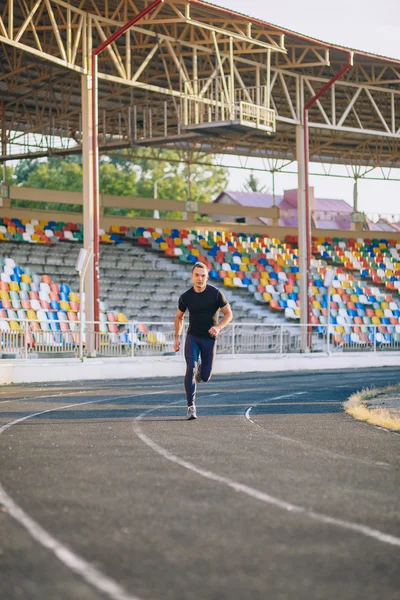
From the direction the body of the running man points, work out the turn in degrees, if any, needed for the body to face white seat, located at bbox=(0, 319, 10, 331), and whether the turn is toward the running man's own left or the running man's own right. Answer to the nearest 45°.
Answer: approximately 135° to the running man's own right

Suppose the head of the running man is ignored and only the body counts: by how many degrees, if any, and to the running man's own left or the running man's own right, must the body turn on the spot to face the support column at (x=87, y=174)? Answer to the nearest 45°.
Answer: approximately 180°

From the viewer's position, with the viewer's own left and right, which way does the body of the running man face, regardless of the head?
facing the viewer

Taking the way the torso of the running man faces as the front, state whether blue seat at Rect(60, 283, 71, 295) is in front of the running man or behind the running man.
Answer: behind

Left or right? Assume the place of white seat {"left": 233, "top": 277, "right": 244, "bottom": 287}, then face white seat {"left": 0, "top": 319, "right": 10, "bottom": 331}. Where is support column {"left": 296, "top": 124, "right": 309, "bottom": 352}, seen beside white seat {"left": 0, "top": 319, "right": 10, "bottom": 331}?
left

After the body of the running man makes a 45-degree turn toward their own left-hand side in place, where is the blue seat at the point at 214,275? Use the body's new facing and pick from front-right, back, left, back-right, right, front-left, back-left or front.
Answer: back-left

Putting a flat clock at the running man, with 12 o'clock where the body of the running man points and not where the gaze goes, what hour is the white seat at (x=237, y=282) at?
The white seat is roughly at 6 o'clock from the running man.

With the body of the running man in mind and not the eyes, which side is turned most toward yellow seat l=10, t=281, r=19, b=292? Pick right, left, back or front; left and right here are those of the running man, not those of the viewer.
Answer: back

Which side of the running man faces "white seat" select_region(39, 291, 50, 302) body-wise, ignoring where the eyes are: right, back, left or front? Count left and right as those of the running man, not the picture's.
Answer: back

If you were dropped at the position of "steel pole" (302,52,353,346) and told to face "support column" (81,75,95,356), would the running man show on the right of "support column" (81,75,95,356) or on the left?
left

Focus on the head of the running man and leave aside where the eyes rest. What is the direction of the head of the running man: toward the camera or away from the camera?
toward the camera

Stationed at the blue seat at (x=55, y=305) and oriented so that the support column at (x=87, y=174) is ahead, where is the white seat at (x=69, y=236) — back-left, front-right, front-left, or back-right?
back-left

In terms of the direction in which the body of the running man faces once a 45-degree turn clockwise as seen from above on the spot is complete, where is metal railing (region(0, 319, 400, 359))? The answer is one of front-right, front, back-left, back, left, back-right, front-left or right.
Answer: back-right
